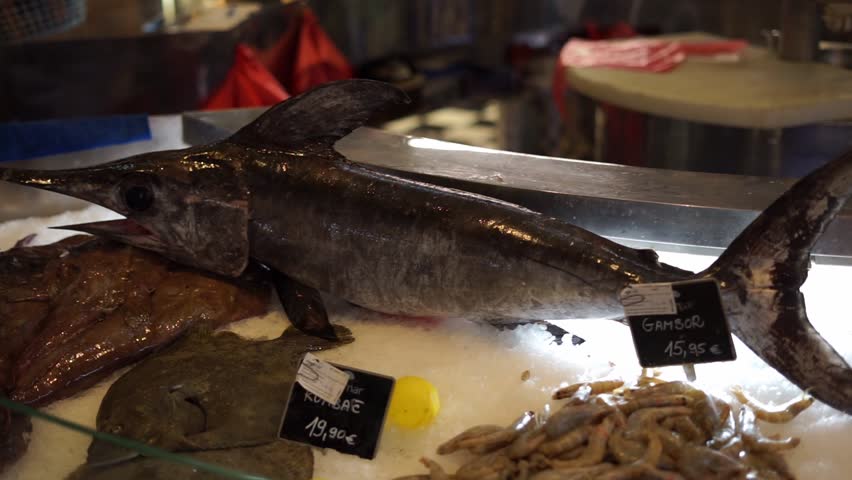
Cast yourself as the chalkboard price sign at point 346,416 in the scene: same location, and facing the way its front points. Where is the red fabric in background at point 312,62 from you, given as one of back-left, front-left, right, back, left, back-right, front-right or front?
back

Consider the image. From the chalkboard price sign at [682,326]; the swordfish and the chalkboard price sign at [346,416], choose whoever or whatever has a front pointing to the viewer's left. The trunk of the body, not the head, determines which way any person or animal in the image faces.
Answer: the swordfish

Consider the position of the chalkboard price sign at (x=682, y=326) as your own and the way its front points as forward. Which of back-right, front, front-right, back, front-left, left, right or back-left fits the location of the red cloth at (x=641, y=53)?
back

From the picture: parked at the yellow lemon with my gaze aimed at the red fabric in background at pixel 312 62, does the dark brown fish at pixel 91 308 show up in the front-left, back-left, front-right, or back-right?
front-left

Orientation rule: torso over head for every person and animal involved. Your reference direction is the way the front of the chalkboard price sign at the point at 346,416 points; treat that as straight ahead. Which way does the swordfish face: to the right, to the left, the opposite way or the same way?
to the right

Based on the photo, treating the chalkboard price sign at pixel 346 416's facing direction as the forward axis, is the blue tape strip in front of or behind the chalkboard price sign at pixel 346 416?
behind

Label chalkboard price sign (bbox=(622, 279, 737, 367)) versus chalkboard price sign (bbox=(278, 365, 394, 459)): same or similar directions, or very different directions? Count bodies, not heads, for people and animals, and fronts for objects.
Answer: same or similar directions

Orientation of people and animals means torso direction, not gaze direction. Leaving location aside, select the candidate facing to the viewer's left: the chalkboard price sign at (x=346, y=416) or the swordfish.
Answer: the swordfish

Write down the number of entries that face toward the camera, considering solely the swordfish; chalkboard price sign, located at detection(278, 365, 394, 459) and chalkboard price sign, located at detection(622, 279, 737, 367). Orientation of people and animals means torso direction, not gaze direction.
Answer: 2

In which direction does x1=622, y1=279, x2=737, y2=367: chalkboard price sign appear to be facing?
toward the camera

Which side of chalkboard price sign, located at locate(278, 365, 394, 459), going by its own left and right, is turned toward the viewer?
front

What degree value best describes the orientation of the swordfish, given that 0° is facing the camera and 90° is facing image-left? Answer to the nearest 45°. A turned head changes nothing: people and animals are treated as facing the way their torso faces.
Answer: approximately 90°

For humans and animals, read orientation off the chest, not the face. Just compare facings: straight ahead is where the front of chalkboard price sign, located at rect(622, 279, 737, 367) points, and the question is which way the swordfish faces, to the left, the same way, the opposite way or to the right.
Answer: to the right
